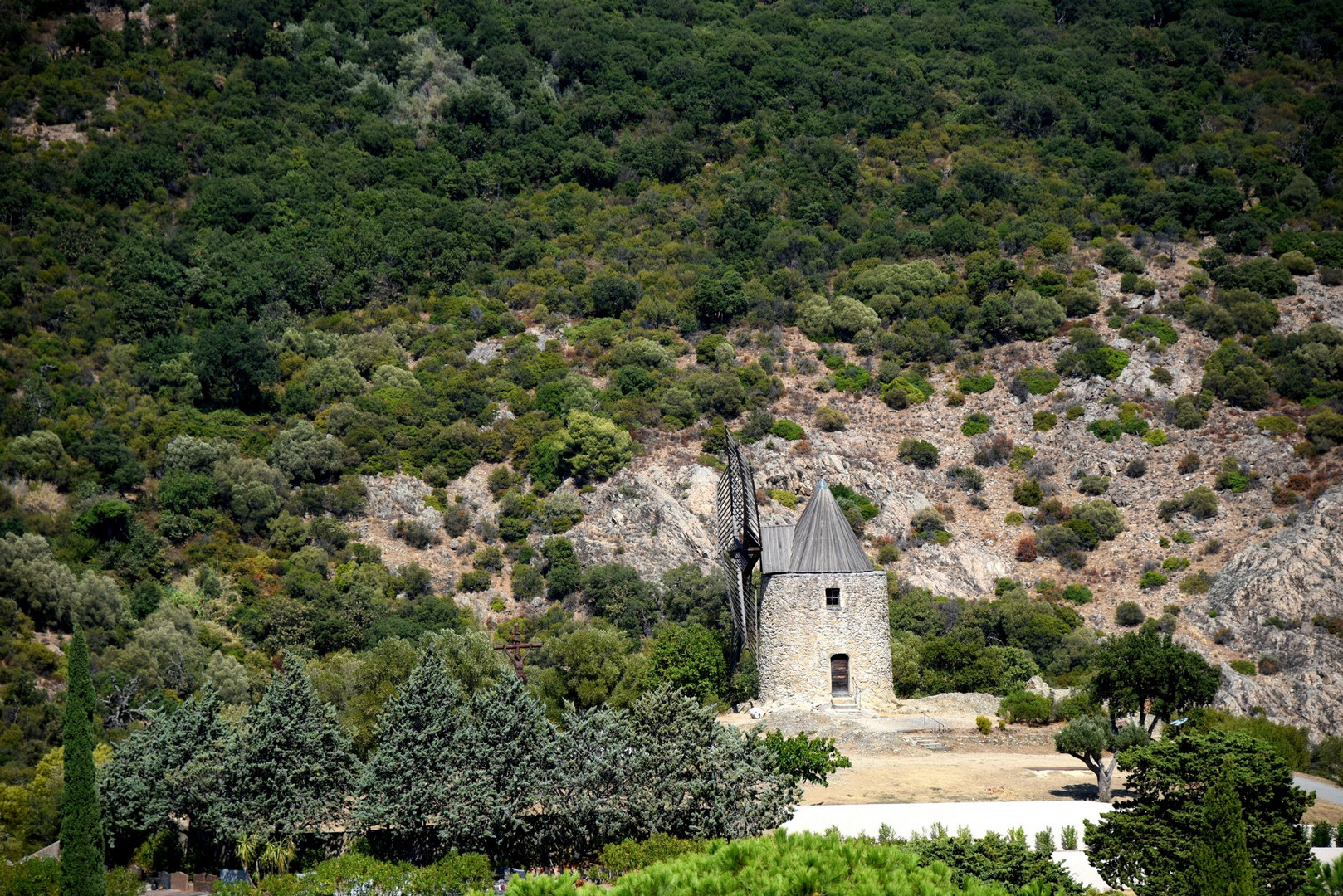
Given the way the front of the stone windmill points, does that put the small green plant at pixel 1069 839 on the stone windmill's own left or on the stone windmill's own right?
on the stone windmill's own left

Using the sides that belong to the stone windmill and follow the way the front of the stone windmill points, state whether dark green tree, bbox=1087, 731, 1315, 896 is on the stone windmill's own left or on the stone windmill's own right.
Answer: on the stone windmill's own left

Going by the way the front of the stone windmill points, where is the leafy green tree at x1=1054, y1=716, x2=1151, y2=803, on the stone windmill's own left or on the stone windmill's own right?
on the stone windmill's own left

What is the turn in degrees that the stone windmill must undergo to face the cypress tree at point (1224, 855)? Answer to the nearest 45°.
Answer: approximately 90° to its left
